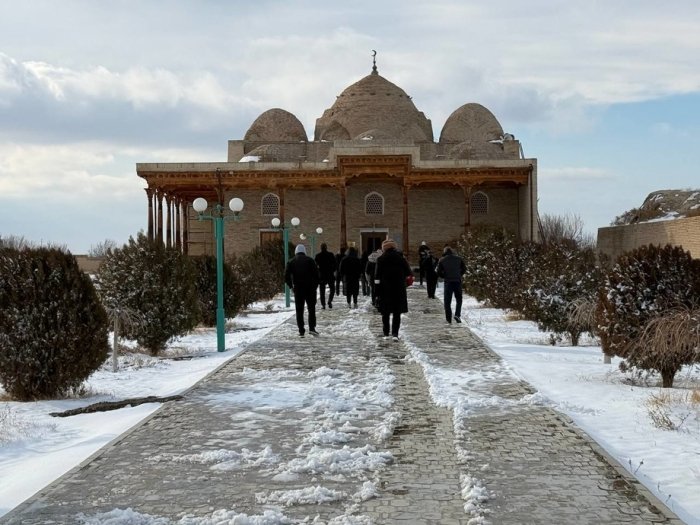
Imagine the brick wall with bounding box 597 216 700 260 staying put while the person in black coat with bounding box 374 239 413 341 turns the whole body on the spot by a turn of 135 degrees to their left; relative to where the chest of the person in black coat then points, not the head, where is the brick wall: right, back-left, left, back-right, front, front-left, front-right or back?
back

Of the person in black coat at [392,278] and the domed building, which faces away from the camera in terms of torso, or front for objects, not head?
the person in black coat

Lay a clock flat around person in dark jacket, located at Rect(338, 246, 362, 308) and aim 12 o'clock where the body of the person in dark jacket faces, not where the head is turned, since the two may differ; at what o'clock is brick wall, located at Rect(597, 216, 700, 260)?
The brick wall is roughly at 2 o'clock from the person in dark jacket.

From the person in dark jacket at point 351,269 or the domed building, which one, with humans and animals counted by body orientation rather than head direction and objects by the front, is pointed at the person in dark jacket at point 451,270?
the domed building

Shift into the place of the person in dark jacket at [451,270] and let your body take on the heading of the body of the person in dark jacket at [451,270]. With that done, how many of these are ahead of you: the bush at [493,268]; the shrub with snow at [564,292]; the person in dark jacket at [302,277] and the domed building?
2

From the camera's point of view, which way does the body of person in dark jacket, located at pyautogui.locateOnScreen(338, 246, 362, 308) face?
away from the camera

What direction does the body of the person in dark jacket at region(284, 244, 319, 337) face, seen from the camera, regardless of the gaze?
away from the camera

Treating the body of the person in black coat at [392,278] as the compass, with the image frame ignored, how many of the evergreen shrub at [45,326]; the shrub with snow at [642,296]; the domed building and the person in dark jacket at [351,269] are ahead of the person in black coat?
2

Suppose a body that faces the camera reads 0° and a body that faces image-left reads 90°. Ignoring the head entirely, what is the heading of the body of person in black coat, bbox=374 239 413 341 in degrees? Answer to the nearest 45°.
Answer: approximately 180°

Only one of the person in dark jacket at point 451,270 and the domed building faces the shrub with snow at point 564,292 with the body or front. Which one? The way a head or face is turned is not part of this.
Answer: the domed building

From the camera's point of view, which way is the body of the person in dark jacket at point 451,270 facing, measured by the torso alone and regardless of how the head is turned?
away from the camera

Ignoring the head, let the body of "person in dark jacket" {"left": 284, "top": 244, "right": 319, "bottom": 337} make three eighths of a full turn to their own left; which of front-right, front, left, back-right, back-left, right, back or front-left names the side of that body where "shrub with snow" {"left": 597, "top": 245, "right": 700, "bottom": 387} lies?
left

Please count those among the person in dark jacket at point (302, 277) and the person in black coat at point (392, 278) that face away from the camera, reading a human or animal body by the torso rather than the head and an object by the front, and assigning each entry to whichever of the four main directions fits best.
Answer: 2

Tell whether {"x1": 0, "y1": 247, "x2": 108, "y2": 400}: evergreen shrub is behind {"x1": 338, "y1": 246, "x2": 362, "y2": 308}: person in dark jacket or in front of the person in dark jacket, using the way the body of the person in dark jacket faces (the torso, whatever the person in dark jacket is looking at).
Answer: behind
